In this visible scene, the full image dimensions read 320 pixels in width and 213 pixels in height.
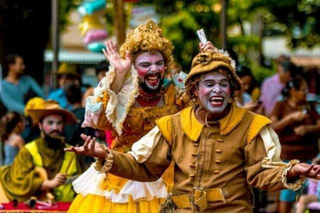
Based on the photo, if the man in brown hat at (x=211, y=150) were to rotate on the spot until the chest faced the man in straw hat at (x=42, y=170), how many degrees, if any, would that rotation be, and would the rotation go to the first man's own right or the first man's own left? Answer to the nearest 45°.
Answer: approximately 135° to the first man's own right

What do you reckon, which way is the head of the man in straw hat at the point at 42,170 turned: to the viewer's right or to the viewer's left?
to the viewer's right

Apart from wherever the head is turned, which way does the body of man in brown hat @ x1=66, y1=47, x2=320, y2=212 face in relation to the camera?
toward the camera

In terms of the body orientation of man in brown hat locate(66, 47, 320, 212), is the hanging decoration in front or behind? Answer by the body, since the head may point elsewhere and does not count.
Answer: behind

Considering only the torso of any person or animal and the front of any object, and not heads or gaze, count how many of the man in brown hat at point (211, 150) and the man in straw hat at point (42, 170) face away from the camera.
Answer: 0

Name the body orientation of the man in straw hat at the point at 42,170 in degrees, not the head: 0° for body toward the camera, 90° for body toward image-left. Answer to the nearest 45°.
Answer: approximately 315°
